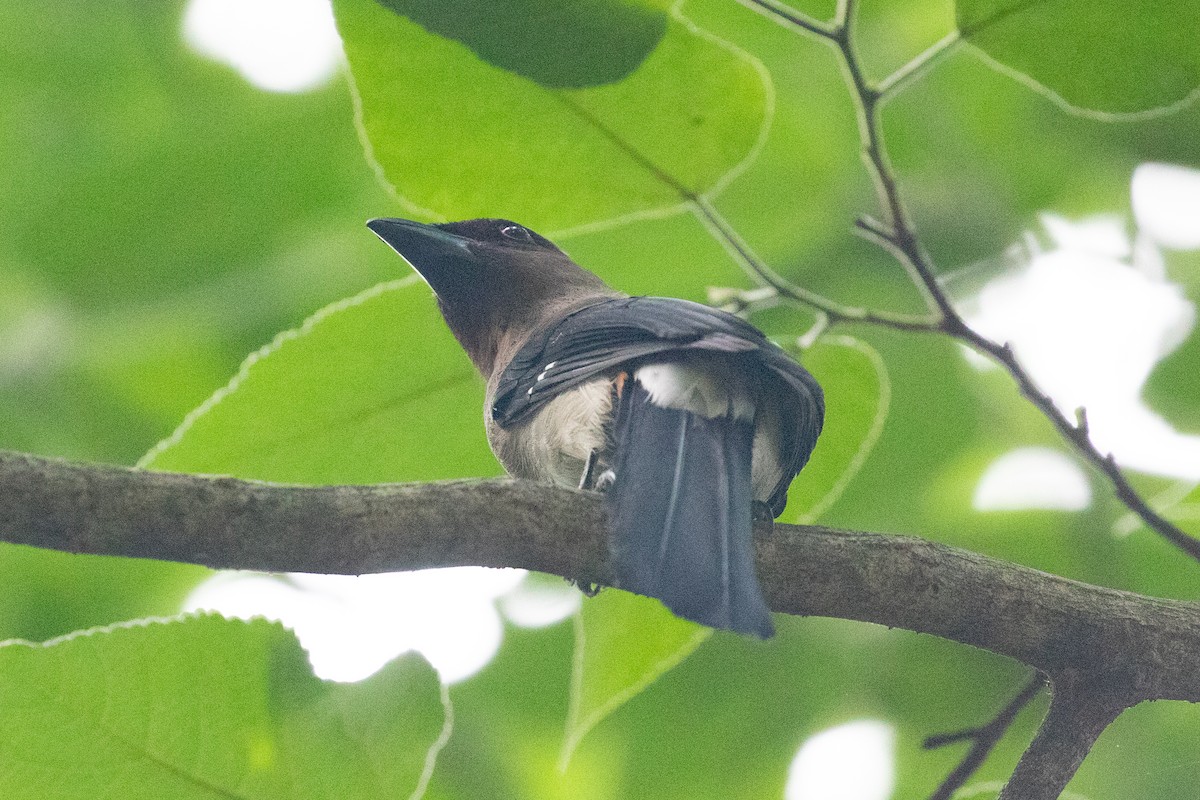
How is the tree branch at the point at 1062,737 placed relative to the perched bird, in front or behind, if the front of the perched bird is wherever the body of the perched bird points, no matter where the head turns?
behind

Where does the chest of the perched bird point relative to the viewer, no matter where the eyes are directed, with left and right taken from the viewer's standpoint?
facing away from the viewer and to the left of the viewer
